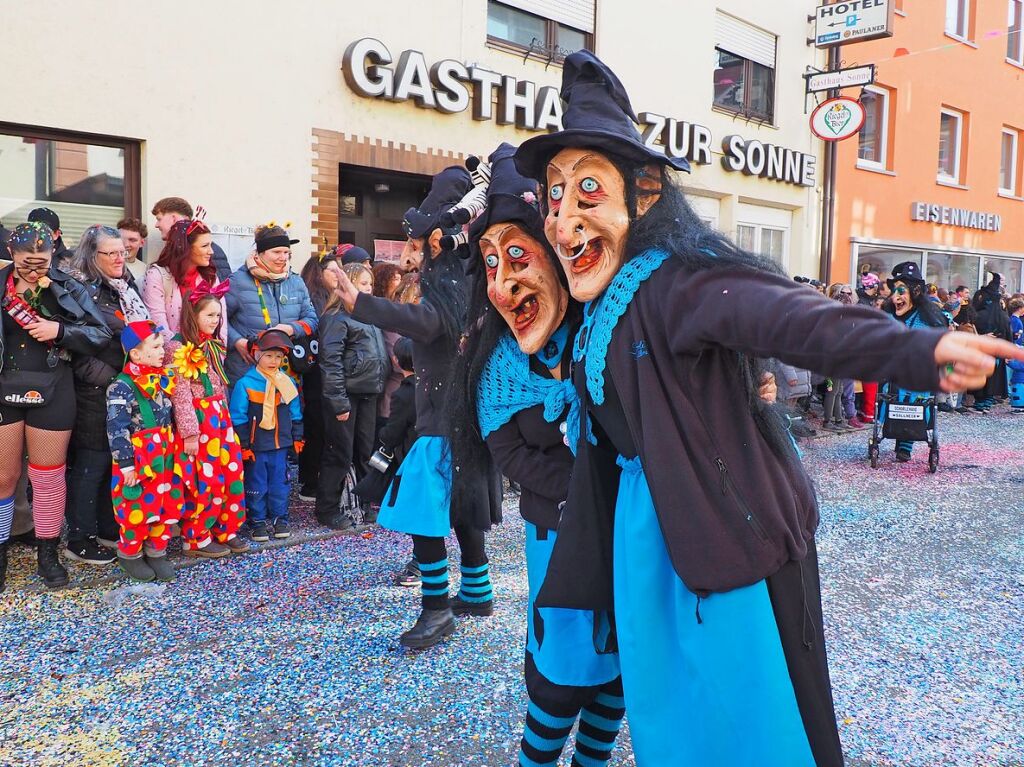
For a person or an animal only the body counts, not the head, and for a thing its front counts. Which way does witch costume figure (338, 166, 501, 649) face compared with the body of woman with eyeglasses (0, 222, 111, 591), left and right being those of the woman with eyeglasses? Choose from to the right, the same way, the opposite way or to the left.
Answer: to the right

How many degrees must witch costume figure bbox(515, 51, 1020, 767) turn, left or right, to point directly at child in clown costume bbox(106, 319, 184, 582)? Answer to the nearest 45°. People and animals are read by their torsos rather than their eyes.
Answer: approximately 90° to its right

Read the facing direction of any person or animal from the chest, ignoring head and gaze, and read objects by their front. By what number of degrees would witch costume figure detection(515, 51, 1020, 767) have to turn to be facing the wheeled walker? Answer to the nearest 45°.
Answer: approximately 135° to its right

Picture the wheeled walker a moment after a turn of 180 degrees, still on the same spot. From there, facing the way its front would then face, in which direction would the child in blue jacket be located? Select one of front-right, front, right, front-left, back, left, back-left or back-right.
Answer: back-left

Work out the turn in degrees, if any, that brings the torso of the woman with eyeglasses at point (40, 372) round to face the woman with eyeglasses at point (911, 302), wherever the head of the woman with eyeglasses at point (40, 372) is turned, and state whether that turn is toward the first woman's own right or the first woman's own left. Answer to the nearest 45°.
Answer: approximately 90° to the first woman's own left

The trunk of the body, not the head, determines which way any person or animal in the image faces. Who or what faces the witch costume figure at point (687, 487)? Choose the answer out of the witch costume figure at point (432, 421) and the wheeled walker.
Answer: the wheeled walker

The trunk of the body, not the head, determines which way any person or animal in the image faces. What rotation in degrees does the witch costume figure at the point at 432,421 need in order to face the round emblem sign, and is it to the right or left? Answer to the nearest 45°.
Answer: approximately 135° to its right

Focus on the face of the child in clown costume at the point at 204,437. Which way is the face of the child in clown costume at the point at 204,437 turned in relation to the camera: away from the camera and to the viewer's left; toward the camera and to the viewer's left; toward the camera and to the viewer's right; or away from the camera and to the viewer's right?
toward the camera and to the viewer's right

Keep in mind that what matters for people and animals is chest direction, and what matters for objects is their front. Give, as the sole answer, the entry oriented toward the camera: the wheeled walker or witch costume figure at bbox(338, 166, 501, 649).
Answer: the wheeled walker

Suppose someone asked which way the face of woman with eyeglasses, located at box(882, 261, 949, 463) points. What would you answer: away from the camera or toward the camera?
toward the camera

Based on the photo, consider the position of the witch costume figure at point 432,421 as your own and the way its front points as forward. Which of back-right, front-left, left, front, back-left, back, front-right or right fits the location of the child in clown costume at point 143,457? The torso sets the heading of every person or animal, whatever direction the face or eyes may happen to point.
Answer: front-right

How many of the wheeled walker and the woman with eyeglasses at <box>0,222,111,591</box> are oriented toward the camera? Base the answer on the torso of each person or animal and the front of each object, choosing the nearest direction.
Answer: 2

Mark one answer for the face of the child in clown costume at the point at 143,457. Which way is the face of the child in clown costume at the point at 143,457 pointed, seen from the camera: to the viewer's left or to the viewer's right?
to the viewer's right

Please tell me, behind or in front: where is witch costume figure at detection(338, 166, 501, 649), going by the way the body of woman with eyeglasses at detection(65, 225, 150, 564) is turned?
in front

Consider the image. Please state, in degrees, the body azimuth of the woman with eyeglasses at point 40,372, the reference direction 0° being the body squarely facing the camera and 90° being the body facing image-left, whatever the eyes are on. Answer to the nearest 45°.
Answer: approximately 0°

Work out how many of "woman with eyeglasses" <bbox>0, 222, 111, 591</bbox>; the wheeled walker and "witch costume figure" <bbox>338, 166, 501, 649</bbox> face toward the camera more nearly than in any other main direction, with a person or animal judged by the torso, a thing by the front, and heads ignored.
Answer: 2

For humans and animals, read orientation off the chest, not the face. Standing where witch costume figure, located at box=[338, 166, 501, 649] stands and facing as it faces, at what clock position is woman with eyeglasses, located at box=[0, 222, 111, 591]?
The woman with eyeglasses is roughly at 1 o'clock from the witch costume figure.

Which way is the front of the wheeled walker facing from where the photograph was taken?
facing the viewer

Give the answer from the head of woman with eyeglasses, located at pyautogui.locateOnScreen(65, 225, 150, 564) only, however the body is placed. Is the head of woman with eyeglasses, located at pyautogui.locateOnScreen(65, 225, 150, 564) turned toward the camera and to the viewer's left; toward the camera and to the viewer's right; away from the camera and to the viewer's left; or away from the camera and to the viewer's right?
toward the camera and to the viewer's right
